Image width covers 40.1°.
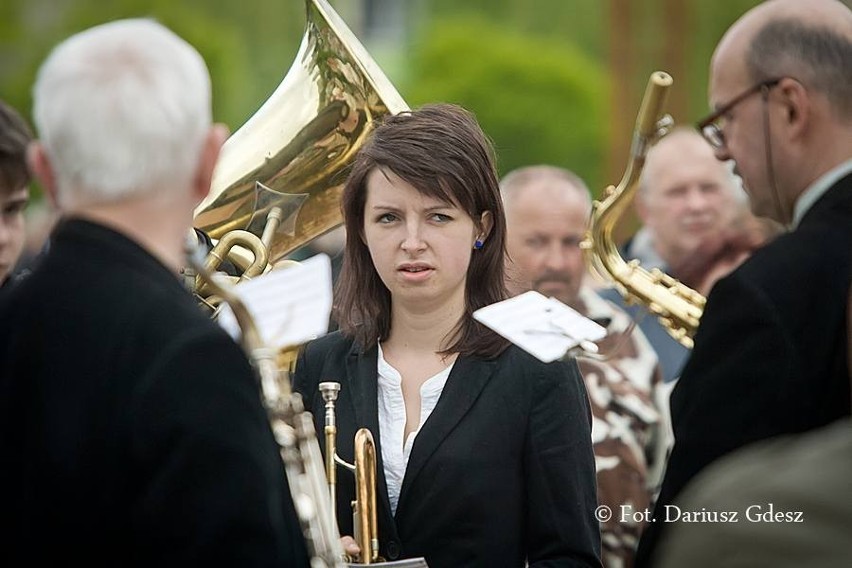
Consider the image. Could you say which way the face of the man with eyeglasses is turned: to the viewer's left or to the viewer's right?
to the viewer's left

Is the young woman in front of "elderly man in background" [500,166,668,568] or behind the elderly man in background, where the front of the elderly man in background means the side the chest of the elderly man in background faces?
in front

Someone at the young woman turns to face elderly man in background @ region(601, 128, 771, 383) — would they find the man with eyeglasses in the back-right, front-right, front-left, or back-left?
back-right

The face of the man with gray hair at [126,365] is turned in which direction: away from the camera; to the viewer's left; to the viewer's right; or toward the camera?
away from the camera

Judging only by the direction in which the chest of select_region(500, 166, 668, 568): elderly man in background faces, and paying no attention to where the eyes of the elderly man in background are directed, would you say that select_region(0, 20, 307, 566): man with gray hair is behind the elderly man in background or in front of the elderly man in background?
in front

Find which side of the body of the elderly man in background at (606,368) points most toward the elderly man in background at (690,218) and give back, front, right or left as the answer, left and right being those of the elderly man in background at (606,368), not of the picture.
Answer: back
